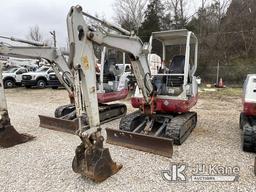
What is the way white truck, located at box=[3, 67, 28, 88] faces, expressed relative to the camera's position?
facing the viewer and to the left of the viewer

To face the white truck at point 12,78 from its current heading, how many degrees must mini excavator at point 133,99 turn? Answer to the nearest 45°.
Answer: approximately 90° to its right

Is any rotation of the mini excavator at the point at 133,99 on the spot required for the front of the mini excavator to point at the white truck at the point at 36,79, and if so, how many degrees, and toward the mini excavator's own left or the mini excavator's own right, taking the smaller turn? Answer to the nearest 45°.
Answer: approximately 135° to the mini excavator's own right

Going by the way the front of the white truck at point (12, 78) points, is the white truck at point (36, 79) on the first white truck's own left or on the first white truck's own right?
on the first white truck's own left

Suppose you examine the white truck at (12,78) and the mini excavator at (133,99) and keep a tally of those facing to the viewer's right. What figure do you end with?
0

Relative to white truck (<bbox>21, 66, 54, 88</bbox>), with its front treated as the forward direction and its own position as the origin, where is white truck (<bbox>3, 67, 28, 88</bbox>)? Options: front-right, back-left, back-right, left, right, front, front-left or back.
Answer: right

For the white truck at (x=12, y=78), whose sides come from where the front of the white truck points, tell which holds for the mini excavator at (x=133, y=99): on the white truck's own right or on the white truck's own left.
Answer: on the white truck's own left
